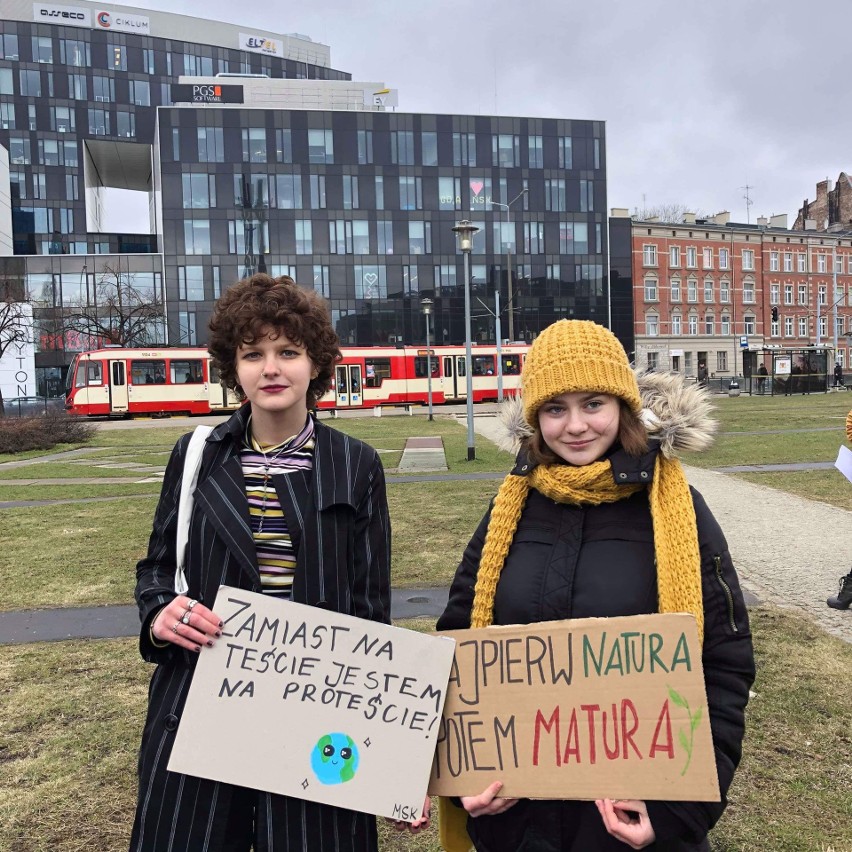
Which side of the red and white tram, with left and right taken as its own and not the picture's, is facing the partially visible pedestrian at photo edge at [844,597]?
left

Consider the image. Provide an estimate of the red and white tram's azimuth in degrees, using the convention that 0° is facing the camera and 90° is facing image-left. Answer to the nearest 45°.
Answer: approximately 90°
